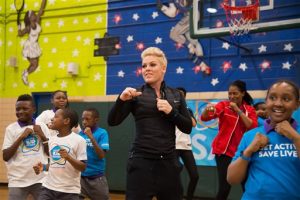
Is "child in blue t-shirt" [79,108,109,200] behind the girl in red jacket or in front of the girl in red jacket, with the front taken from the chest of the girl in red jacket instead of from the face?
in front

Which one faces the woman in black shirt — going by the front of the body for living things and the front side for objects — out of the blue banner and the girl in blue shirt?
the blue banner

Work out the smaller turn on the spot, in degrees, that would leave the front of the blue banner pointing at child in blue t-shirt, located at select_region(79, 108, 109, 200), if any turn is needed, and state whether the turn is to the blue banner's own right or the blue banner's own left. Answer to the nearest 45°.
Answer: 0° — it already faces them

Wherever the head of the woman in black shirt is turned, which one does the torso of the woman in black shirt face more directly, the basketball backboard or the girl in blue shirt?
the girl in blue shirt

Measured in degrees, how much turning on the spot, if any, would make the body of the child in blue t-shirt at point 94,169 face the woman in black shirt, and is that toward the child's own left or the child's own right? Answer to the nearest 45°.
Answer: approximately 45° to the child's own left

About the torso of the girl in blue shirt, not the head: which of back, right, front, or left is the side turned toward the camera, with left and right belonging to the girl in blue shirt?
front

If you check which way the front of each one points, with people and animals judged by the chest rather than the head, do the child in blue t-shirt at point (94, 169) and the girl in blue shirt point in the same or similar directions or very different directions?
same or similar directions

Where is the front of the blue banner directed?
toward the camera

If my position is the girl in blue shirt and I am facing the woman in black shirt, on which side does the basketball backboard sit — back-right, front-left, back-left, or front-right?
front-right

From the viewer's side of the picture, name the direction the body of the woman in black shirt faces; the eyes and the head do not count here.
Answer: toward the camera

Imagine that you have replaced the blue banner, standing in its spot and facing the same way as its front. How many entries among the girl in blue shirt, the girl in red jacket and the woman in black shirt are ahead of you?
3

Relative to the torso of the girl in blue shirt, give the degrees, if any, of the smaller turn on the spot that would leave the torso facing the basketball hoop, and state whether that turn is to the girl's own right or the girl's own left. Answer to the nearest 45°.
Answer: approximately 180°

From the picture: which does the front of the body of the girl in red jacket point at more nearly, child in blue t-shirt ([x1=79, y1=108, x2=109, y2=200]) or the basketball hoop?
the child in blue t-shirt

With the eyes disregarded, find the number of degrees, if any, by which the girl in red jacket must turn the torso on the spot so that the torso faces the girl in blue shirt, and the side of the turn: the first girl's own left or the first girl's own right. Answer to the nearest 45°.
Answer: approximately 45° to the first girl's own left

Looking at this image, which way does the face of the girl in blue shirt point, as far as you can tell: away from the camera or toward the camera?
toward the camera

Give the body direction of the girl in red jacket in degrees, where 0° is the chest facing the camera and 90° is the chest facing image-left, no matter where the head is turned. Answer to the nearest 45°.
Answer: approximately 45°

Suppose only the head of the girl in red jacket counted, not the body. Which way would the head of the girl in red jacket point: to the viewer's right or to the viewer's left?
to the viewer's left

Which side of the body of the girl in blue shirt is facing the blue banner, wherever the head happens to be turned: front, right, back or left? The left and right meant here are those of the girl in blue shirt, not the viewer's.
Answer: back
